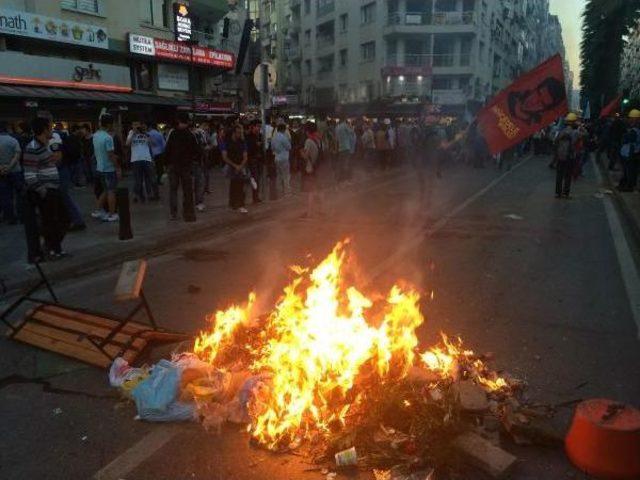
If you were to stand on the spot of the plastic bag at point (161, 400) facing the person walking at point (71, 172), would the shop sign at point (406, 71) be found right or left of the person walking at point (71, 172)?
right

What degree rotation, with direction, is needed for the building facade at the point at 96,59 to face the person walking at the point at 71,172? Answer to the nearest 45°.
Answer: approximately 45° to its right
